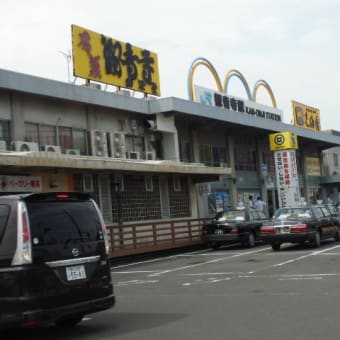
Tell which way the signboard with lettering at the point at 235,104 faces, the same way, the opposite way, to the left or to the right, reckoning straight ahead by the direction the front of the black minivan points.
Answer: the opposite way

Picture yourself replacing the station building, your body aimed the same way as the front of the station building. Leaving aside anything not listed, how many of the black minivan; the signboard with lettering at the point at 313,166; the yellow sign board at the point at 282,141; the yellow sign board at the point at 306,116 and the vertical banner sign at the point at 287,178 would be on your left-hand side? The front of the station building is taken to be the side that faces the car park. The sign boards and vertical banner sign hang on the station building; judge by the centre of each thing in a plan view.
4

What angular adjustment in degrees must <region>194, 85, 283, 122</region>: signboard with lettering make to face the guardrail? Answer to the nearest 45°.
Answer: approximately 45° to its right

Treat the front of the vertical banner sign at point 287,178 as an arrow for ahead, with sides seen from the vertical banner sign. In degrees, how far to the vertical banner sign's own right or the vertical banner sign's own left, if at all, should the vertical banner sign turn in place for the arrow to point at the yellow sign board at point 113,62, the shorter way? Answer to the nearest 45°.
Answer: approximately 45° to the vertical banner sign's own right

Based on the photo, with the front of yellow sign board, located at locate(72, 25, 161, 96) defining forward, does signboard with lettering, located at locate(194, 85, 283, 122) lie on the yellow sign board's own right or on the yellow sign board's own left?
on the yellow sign board's own left

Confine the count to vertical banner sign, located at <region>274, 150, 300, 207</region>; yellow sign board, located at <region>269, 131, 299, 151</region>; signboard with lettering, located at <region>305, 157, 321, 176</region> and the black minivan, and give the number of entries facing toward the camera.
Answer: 3

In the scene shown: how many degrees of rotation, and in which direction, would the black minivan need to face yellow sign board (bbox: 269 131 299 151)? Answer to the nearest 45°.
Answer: approximately 90° to its right
